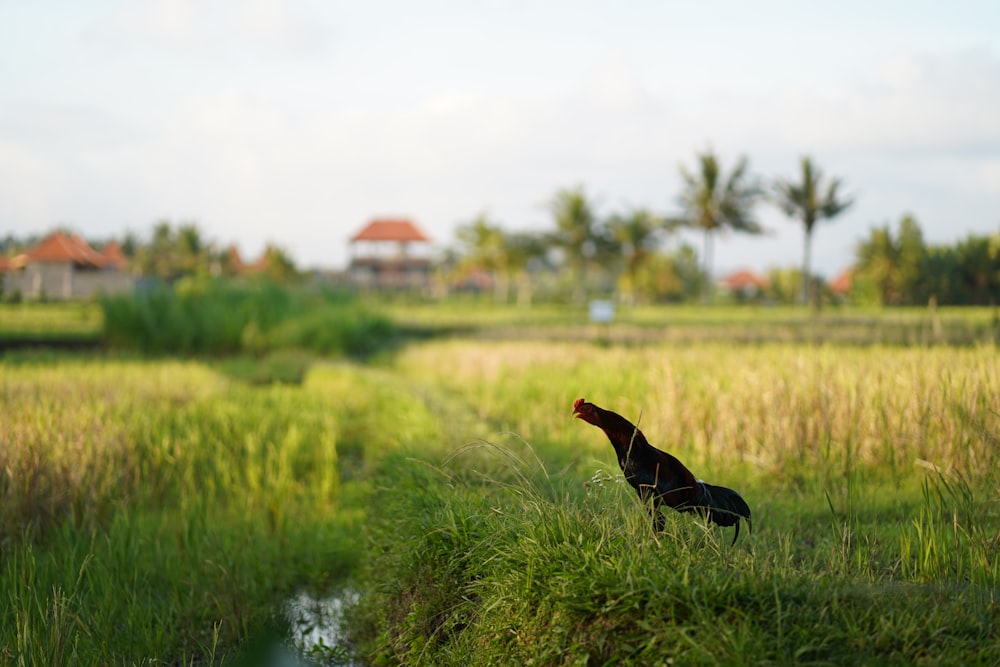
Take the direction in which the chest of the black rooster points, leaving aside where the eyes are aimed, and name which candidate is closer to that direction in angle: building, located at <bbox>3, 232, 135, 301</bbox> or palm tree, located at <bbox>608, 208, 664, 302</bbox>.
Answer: the building

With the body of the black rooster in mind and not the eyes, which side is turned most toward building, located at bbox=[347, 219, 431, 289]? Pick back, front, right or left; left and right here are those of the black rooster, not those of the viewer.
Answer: right

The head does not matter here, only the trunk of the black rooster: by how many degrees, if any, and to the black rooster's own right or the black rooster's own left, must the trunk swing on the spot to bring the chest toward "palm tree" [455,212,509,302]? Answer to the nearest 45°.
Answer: approximately 90° to the black rooster's own right

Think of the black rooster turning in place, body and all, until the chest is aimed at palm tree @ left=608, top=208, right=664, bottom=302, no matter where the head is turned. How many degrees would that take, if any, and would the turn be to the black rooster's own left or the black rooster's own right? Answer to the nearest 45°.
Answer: approximately 90° to the black rooster's own right

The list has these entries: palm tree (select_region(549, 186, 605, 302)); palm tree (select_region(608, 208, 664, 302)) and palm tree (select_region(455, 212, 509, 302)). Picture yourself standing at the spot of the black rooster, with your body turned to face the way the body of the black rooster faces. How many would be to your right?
3

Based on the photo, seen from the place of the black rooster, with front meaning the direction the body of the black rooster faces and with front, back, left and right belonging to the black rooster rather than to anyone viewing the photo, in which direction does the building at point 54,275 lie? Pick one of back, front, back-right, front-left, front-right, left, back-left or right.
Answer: front-right

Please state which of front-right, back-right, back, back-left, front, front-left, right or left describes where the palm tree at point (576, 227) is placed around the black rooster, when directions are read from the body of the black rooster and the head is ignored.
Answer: right

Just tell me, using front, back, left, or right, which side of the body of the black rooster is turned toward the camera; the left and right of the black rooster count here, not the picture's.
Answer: left
